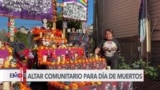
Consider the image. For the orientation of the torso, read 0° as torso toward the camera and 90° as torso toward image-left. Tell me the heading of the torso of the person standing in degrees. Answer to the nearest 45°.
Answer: approximately 0°
